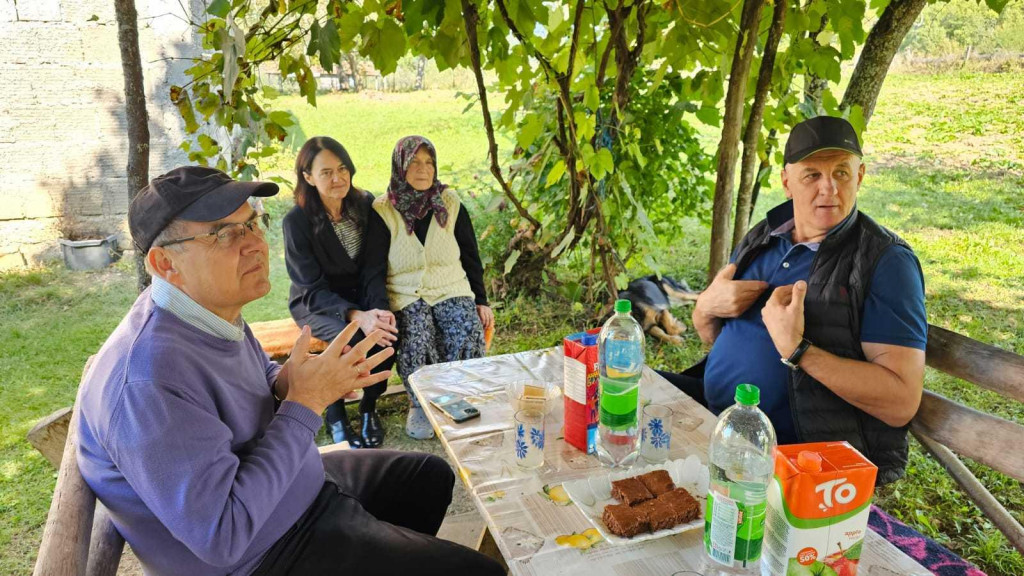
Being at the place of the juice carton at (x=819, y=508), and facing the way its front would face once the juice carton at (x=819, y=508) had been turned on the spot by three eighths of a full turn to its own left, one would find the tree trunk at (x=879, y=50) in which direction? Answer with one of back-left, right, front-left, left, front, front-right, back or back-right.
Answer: front-left

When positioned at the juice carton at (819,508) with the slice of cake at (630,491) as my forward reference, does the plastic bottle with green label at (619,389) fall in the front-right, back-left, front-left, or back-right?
front-right

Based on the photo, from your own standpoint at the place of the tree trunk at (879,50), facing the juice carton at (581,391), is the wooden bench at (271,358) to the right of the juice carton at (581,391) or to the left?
right

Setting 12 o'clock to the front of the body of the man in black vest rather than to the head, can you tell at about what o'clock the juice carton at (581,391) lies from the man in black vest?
The juice carton is roughly at 12 o'clock from the man in black vest.

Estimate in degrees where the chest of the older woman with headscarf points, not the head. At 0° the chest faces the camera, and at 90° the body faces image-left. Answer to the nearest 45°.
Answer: approximately 0°

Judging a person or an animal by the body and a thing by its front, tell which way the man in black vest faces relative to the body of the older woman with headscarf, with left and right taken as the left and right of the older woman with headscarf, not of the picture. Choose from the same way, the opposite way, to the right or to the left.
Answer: to the right

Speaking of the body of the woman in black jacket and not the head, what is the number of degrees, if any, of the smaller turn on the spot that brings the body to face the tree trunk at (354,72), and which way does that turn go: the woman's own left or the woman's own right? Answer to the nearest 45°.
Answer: approximately 135° to the woman's own left

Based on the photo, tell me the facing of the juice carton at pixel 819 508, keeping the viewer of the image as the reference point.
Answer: facing the viewer

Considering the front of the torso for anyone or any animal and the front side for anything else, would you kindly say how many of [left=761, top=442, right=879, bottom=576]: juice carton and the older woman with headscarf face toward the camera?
2
